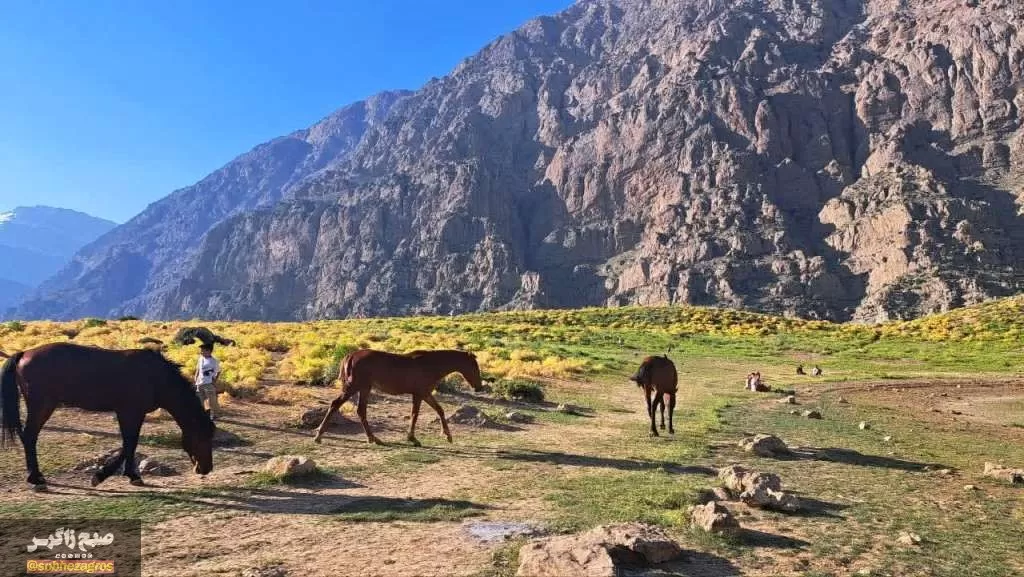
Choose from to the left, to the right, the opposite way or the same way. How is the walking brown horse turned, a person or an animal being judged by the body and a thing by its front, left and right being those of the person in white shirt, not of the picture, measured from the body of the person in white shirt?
to the left

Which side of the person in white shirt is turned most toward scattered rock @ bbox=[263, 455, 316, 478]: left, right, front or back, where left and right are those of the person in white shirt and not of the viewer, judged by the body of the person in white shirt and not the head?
front

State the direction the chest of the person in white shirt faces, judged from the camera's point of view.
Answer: toward the camera

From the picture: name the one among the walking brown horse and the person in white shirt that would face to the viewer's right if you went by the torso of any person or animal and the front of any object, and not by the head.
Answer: the walking brown horse

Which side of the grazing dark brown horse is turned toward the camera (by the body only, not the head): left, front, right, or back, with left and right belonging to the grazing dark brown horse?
right

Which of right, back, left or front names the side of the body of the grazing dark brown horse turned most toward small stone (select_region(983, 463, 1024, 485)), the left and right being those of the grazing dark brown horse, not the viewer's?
front

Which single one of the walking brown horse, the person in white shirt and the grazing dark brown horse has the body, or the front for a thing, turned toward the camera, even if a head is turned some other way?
the person in white shirt

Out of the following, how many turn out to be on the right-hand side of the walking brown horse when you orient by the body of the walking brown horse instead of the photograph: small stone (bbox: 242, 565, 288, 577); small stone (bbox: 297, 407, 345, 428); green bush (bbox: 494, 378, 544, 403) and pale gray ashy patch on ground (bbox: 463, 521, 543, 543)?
2

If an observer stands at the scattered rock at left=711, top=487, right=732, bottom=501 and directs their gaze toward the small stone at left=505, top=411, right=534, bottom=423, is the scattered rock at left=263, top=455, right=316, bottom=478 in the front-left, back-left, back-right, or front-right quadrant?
front-left

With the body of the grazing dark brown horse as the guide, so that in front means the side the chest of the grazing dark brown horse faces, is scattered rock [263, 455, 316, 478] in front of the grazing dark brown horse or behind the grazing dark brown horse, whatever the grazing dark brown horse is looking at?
in front

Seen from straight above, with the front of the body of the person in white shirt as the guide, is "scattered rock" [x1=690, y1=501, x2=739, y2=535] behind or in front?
in front

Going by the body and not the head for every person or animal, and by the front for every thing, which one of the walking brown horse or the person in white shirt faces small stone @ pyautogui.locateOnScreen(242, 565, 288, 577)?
the person in white shirt

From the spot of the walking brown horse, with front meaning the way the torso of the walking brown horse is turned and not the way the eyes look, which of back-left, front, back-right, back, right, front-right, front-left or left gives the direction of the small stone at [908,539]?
front-right

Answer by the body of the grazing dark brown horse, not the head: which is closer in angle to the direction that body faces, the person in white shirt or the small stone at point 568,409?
the small stone

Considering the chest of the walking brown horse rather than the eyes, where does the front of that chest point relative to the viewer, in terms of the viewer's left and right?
facing to the right of the viewer
